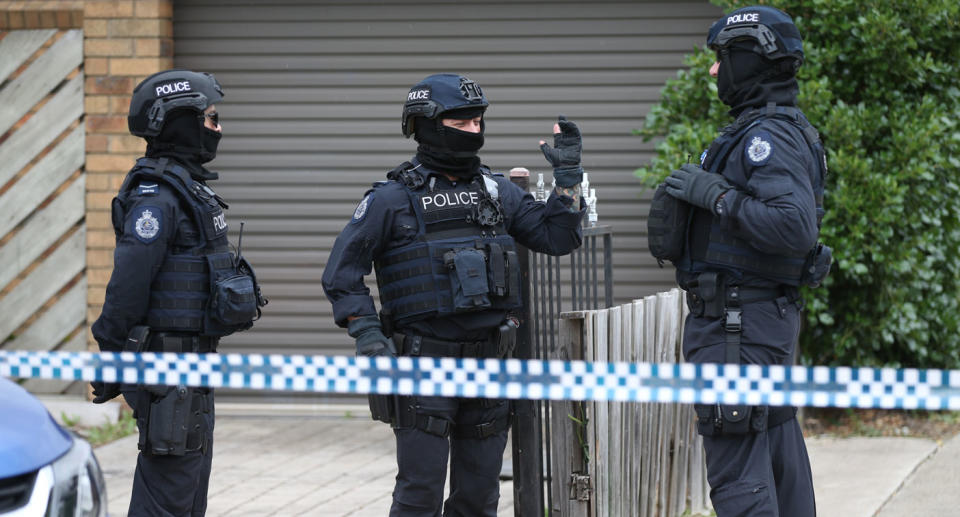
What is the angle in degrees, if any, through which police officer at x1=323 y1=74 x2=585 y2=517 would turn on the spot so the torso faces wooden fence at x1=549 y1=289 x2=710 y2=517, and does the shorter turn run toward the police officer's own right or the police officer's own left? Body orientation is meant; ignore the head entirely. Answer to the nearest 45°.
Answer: approximately 90° to the police officer's own left

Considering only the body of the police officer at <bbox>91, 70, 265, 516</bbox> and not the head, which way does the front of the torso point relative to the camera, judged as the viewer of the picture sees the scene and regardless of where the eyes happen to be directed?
to the viewer's right

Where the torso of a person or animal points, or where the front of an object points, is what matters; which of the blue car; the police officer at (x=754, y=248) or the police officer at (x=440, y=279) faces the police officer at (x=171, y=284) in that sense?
the police officer at (x=754, y=248)

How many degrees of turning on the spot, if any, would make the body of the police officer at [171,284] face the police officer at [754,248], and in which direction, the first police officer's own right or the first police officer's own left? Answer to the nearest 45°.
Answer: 0° — they already face them

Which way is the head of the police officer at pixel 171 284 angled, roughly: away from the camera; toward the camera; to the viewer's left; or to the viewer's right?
to the viewer's right

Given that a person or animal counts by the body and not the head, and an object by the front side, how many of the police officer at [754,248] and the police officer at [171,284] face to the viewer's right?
1

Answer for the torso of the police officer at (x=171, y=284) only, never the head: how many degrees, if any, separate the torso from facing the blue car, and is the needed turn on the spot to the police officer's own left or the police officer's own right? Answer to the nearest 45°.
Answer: approximately 90° to the police officer's own right

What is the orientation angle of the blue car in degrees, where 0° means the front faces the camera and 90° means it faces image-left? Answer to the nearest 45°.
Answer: approximately 315°

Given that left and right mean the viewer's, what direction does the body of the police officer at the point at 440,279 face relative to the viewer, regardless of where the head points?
facing the viewer and to the right of the viewer

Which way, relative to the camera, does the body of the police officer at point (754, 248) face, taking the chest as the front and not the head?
to the viewer's left

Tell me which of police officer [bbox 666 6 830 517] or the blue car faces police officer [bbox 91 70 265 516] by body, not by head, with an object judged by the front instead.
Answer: police officer [bbox 666 6 830 517]
